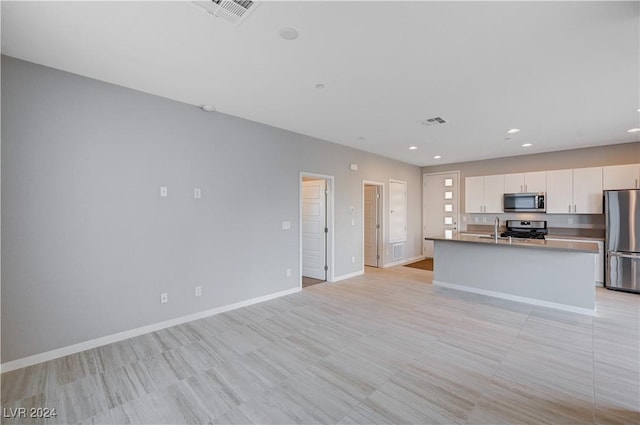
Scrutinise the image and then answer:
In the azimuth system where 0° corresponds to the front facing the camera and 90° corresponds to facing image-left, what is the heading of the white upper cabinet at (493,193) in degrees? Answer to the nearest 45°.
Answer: approximately 0°

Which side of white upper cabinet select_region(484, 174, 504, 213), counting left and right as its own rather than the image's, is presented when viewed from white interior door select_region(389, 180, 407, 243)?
right
